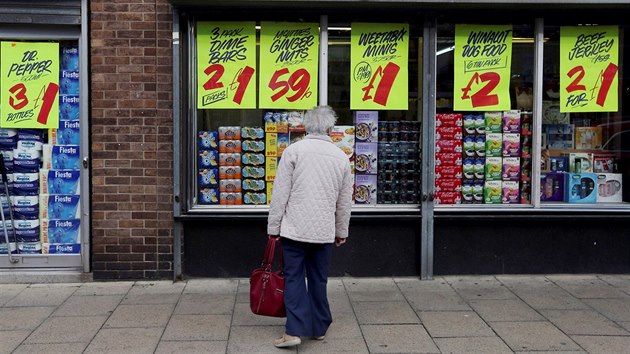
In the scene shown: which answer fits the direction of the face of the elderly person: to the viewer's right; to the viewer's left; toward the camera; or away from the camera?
away from the camera

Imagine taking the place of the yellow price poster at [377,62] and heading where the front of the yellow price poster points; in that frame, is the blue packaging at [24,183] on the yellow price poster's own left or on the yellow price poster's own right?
on the yellow price poster's own right

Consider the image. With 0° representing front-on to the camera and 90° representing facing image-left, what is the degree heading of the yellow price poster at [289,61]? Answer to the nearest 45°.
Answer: approximately 0°

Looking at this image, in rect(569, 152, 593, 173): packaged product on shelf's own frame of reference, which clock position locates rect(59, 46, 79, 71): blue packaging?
The blue packaging is roughly at 2 o'clock from the packaged product on shelf.

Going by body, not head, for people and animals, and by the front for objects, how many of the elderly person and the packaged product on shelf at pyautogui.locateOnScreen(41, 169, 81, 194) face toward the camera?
1

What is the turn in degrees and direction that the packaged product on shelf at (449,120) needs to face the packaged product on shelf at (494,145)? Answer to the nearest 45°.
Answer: approximately 90° to its left

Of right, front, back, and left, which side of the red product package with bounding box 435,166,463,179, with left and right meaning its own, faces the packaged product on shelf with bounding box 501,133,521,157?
left

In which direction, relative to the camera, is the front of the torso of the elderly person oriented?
away from the camera

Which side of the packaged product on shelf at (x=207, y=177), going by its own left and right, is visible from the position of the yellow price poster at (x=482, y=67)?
left

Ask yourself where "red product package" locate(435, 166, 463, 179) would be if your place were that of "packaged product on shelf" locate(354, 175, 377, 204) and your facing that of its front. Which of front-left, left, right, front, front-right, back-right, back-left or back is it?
left
